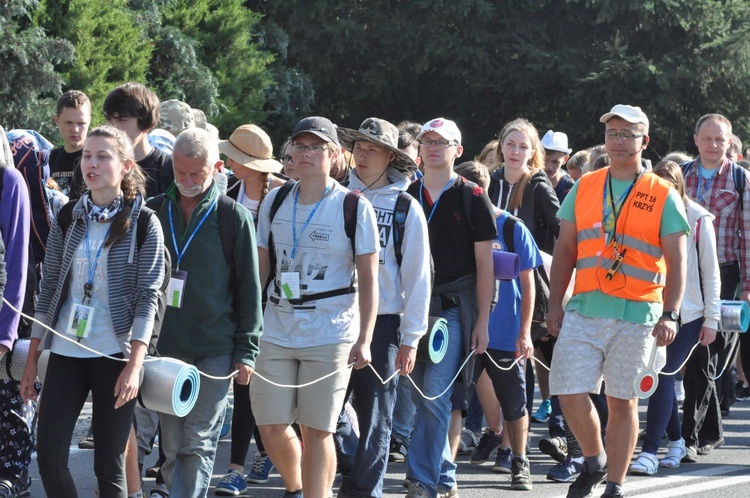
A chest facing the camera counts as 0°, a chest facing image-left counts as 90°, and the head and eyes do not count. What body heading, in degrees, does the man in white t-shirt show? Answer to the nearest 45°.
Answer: approximately 45°

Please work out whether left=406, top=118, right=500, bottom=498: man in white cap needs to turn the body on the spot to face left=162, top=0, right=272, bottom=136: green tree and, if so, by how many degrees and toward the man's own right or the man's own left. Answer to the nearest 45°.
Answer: approximately 135° to the man's own right

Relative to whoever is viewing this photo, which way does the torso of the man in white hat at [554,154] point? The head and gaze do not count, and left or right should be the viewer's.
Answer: facing the viewer and to the left of the viewer

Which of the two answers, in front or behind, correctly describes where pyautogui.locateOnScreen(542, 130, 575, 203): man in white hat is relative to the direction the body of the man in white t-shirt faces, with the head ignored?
behind

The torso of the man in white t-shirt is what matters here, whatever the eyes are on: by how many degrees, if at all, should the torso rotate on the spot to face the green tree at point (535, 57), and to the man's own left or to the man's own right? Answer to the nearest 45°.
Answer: approximately 135° to the man's own right

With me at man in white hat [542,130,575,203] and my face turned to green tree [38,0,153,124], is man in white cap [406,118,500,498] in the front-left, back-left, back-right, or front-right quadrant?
back-left

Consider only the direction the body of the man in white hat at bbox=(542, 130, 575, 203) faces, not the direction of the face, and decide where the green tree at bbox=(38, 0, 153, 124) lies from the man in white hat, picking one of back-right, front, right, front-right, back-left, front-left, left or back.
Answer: right

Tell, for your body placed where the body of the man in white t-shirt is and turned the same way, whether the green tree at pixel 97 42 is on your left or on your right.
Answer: on your right

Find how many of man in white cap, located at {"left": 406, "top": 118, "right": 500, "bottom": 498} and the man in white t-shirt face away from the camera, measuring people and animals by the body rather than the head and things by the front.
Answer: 0

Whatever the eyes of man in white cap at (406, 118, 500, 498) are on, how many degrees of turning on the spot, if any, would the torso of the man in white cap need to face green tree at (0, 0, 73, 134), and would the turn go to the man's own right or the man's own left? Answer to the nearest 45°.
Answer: approximately 90° to the man's own right
